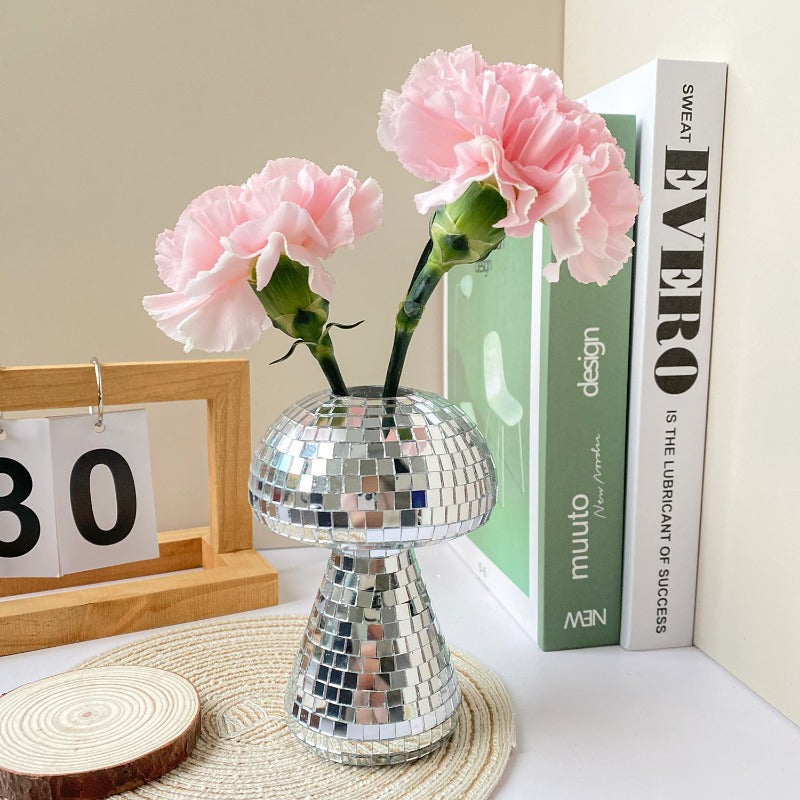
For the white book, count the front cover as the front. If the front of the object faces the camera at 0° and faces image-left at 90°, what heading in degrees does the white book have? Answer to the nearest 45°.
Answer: approximately 270°

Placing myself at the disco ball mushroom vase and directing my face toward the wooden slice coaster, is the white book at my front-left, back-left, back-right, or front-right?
back-right

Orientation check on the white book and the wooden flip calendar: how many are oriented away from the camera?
0
